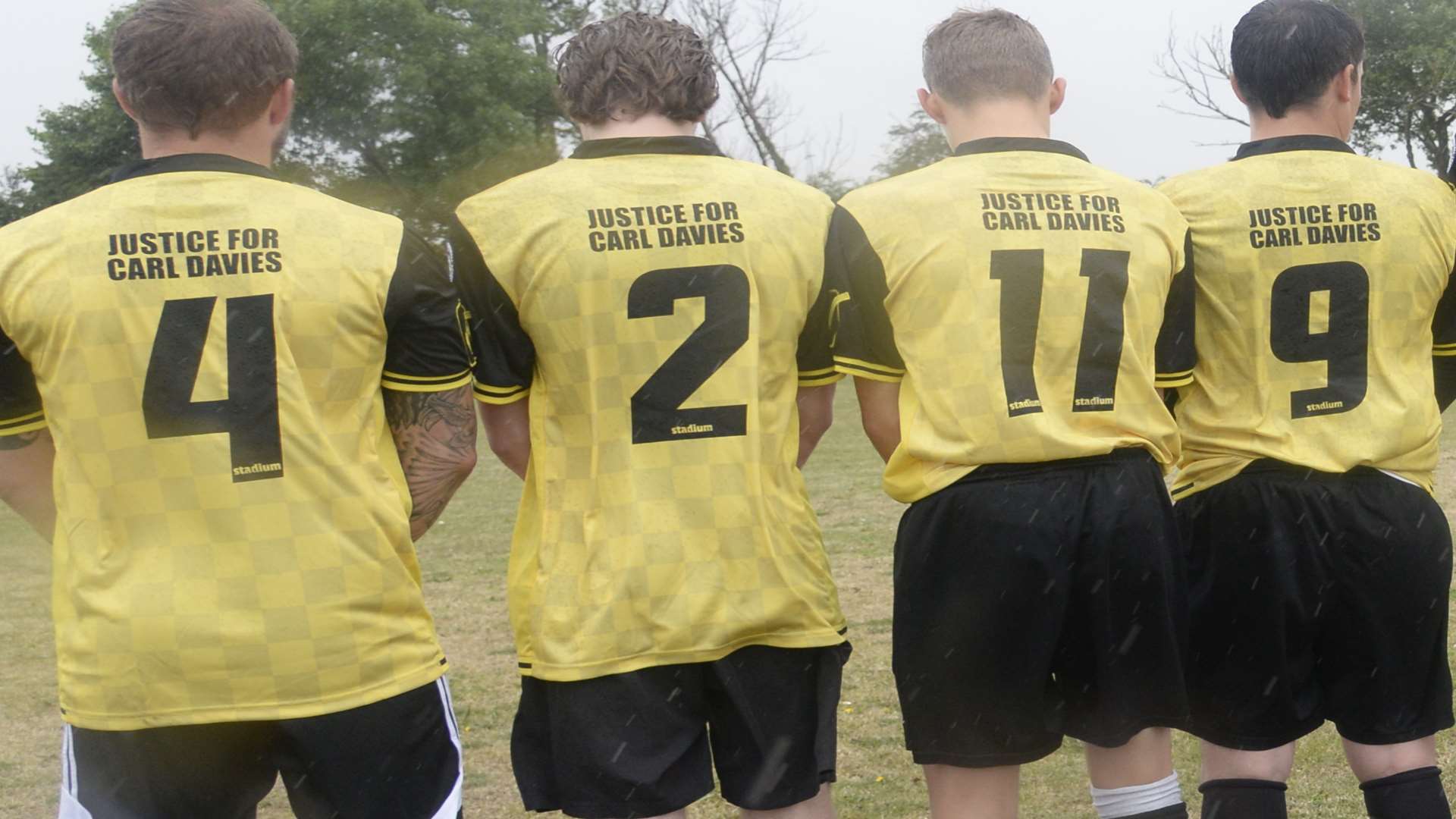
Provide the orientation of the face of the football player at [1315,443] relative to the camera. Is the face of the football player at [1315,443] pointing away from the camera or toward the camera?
away from the camera

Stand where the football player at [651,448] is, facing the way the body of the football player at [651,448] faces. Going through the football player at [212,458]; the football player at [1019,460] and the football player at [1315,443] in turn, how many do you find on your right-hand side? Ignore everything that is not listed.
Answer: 2

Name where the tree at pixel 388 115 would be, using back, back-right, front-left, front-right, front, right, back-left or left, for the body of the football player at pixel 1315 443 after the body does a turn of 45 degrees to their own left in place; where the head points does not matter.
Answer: front

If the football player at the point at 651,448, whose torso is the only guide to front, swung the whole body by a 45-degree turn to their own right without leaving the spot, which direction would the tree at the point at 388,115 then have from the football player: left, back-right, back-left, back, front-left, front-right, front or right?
front-left

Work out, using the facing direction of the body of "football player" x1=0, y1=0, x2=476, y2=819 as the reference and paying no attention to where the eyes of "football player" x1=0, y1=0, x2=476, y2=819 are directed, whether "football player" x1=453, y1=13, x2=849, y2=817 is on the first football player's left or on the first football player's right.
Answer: on the first football player's right

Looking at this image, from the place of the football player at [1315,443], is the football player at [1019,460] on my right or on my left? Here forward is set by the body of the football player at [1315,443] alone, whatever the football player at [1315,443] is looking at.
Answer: on my left

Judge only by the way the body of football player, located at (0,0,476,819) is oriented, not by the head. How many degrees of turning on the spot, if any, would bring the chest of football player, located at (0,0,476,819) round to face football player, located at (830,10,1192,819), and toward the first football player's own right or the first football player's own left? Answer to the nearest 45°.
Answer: approximately 90° to the first football player's own right

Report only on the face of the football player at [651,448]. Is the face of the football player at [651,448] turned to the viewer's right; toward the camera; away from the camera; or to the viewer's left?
away from the camera

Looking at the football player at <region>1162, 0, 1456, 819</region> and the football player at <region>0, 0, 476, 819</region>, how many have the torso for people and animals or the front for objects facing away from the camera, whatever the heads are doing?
2

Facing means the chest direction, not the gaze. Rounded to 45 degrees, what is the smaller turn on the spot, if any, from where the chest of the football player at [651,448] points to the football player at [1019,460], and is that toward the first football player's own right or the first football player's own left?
approximately 90° to the first football player's own right

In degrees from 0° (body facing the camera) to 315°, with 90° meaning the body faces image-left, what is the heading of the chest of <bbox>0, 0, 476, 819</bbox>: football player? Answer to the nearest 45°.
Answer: approximately 180°

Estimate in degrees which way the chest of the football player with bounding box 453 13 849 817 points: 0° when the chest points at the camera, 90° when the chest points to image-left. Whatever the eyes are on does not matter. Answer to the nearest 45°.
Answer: approximately 180°

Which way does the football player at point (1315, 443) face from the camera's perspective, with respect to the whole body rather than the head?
away from the camera
